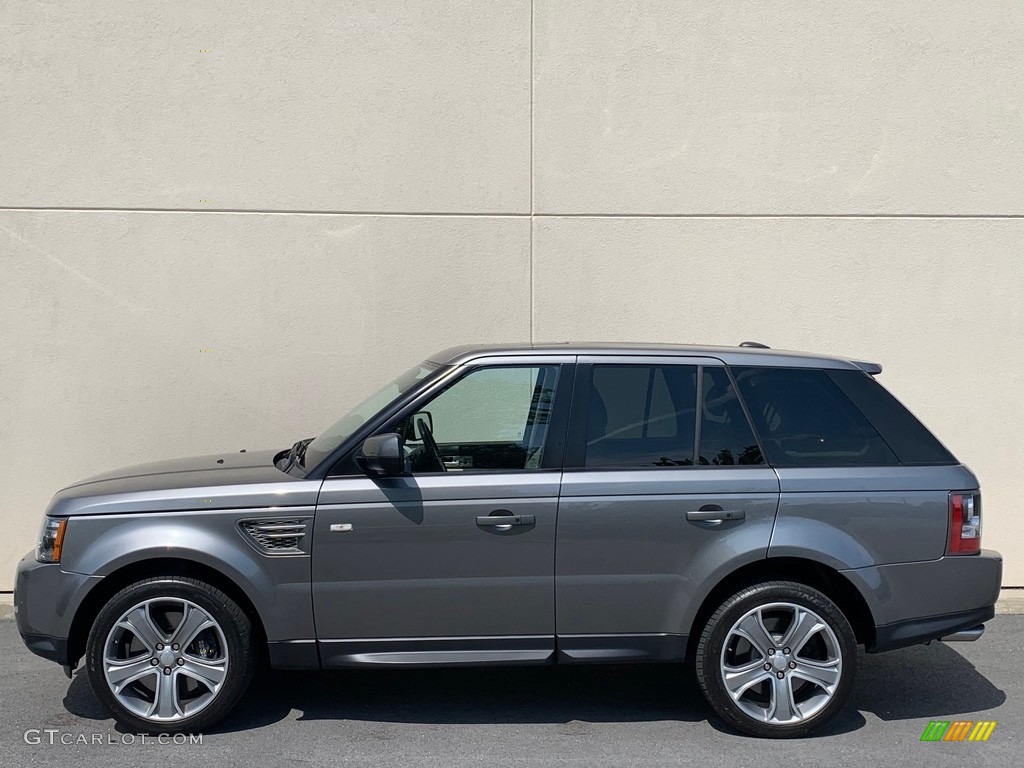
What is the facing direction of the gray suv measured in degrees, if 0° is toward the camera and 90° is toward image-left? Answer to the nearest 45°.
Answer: approximately 90°
